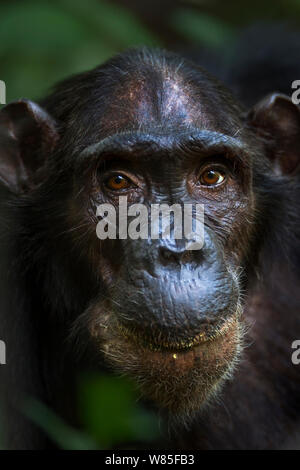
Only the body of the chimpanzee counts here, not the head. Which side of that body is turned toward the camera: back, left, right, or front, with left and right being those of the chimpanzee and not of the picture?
front
